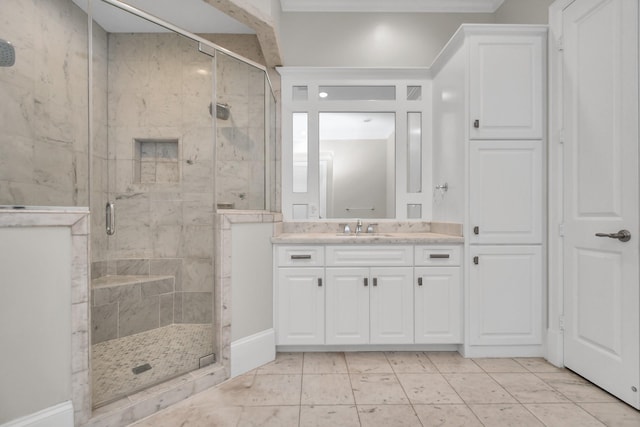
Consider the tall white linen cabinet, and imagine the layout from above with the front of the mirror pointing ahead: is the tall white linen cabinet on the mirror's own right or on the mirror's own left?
on the mirror's own left

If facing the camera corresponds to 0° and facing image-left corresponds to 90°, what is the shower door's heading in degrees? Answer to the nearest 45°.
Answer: approximately 315°

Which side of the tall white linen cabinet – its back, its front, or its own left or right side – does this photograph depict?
front

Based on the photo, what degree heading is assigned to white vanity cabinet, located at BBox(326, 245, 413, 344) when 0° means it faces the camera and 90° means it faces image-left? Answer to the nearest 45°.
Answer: approximately 0°

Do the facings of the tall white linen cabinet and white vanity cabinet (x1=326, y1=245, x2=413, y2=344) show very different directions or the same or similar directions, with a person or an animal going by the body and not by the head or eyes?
same or similar directions

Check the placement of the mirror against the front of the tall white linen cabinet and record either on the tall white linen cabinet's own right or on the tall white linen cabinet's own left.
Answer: on the tall white linen cabinet's own right

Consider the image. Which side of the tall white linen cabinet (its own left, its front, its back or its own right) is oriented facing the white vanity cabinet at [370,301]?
right

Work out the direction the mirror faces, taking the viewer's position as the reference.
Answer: facing the viewer

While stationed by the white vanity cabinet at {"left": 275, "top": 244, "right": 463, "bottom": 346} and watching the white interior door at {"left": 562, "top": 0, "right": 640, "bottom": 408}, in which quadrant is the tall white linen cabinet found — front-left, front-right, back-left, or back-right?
front-left
